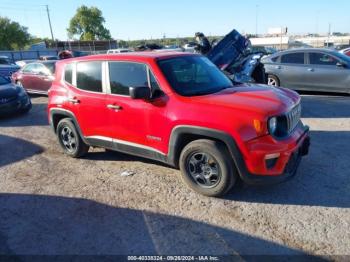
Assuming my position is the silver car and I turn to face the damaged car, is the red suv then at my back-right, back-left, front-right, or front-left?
front-left

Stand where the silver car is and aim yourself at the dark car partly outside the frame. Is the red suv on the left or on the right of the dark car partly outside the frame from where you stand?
left

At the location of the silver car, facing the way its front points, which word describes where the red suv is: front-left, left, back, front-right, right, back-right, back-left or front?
right

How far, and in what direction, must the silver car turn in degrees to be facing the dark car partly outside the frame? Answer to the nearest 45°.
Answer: approximately 135° to its right

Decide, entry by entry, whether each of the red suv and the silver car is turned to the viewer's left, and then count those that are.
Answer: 0

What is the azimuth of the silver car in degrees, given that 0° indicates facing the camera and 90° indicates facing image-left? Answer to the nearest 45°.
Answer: approximately 270°

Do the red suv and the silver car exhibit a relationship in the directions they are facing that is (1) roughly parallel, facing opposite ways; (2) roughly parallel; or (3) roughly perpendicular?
roughly parallel

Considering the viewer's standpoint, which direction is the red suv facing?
facing the viewer and to the right of the viewer

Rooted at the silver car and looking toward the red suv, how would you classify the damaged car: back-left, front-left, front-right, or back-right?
front-right
